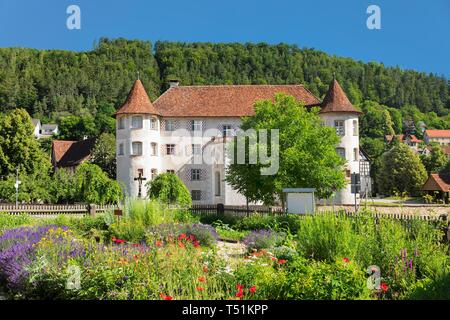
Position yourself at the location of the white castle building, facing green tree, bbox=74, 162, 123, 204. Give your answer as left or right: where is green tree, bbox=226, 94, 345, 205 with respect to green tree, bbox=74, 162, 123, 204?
left

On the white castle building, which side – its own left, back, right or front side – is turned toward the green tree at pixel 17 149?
right

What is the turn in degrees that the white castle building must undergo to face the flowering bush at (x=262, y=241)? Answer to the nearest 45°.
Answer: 0° — it already faces it

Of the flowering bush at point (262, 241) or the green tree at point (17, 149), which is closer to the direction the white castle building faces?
the flowering bush

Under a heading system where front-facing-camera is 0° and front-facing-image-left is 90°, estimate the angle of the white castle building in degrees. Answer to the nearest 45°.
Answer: approximately 0°

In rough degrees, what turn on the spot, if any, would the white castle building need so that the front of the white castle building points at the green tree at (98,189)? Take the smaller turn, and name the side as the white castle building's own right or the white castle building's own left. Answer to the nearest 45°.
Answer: approximately 45° to the white castle building's own right
